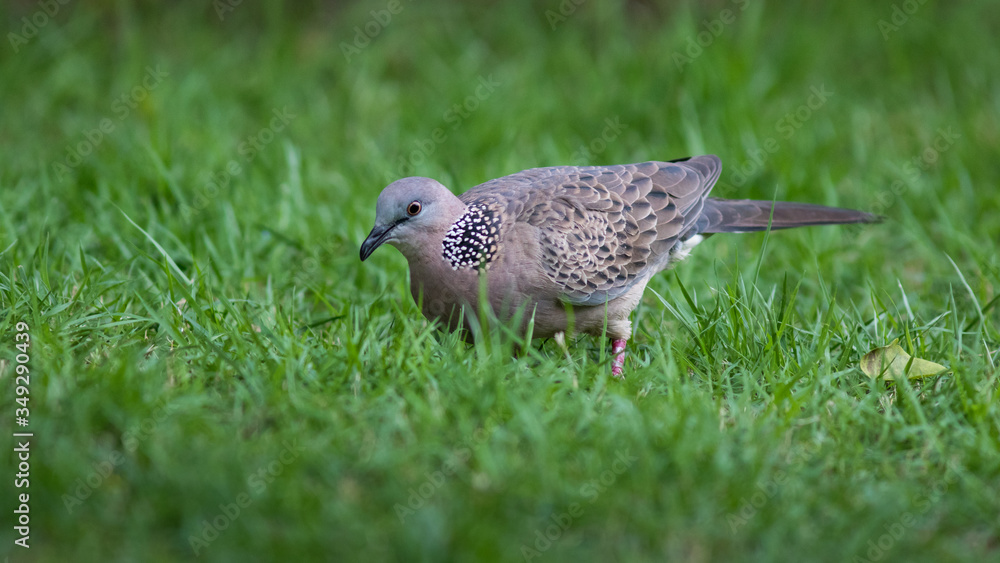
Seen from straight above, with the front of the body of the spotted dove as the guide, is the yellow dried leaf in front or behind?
behind

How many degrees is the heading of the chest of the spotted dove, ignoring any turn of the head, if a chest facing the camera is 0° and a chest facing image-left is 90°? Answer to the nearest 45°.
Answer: approximately 90°
